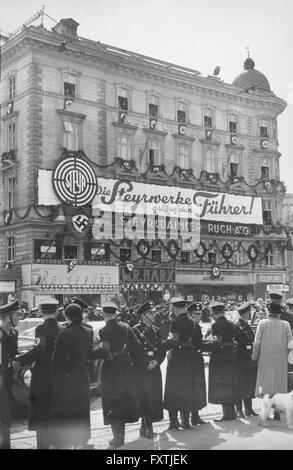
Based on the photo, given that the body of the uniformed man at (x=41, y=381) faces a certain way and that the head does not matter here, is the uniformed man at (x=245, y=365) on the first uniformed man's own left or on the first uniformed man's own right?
on the first uniformed man's own right

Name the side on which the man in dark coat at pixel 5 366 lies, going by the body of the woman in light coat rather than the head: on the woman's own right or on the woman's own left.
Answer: on the woman's own left

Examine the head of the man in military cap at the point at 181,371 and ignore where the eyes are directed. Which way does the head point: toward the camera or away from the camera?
away from the camera

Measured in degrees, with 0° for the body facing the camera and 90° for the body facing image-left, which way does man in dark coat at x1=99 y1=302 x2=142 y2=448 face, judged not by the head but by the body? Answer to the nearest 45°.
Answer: approximately 135°

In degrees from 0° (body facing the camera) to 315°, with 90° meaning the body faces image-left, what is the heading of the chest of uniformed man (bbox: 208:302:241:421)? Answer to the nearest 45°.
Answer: approximately 135°

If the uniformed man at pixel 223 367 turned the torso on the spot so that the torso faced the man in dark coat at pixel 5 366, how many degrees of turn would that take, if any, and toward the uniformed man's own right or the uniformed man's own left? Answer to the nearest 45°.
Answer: approximately 90° to the uniformed man's own left

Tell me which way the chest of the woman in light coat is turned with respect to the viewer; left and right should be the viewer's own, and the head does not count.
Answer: facing away from the viewer

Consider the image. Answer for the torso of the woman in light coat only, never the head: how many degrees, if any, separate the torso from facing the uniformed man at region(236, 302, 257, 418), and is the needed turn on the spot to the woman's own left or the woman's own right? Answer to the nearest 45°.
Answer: approximately 45° to the woman's own left

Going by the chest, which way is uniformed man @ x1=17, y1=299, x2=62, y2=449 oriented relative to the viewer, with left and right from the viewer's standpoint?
facing away from the viewer and to the left of the viewer
